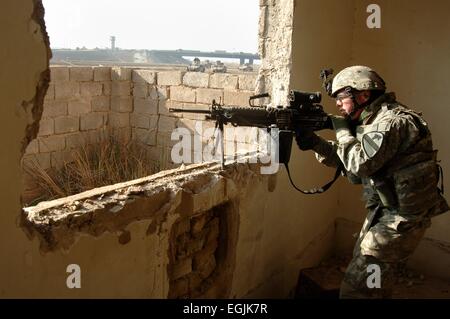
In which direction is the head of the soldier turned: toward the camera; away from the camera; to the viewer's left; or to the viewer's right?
to the viewer's left

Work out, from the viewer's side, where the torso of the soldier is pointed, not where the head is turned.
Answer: to the viewer's left
